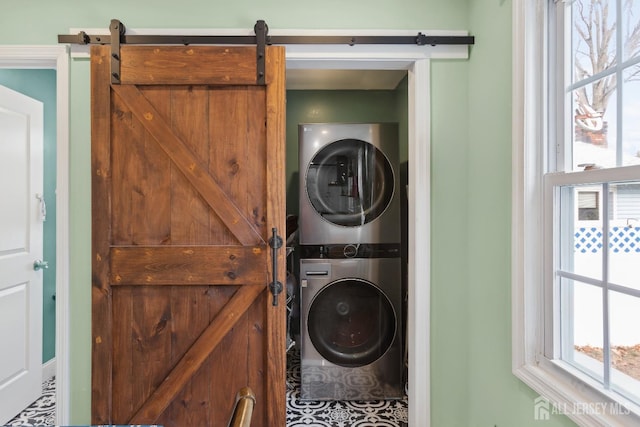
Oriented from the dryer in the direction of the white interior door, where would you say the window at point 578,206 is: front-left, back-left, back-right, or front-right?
back-left

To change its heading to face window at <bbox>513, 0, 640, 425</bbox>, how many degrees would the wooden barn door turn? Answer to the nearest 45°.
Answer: approximately 45° to its left

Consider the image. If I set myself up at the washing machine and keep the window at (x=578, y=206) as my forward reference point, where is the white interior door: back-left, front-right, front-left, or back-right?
back-right

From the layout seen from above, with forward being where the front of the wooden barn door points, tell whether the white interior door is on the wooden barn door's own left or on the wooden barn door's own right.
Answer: on the wooden barn door's own right

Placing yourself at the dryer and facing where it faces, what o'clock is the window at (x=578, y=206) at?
The window is roughly at 11 o'clock from the dryer.

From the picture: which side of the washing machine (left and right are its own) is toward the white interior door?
right

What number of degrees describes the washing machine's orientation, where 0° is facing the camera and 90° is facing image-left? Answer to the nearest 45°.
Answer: approximately 0°

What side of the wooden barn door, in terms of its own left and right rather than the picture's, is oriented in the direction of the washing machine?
left

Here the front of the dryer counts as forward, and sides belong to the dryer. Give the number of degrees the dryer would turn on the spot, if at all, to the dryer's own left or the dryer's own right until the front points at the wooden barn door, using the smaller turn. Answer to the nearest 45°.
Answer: approximately 45° to the dryer's own right

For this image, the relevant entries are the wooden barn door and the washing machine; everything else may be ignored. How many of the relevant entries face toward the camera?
2
